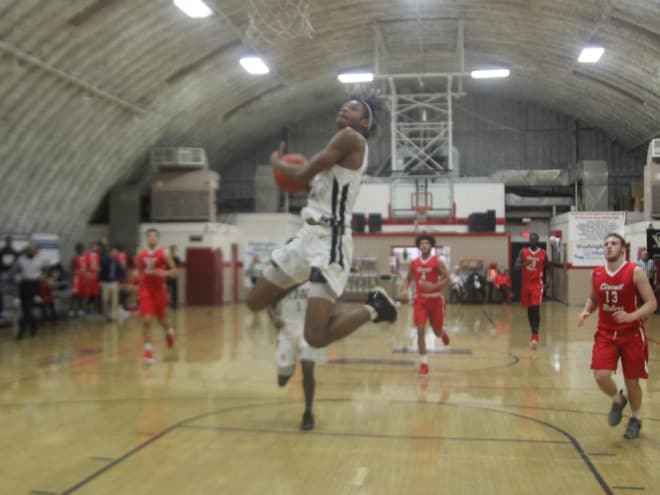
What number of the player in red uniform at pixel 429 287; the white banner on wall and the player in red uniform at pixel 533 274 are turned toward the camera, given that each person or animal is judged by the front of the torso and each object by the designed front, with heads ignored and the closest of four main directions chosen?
3

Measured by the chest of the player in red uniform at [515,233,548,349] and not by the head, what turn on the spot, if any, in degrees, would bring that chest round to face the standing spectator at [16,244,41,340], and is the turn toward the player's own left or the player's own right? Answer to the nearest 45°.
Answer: approximately 90° to the player's own right

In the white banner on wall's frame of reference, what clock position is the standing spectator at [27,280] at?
The standing spectator is roughly at 2 o'clock from the white banner on wall.

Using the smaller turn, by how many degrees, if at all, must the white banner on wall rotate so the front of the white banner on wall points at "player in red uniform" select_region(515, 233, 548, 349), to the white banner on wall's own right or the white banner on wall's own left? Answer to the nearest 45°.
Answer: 0° — it already faces them

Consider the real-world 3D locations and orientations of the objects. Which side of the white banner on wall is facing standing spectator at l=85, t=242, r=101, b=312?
right

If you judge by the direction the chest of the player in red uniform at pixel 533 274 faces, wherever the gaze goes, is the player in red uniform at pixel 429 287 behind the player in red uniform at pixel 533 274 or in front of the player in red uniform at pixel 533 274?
in front

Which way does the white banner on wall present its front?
toward the camera

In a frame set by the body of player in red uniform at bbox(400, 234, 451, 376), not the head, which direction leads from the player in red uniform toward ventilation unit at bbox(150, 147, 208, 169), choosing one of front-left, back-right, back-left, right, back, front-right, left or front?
back-right

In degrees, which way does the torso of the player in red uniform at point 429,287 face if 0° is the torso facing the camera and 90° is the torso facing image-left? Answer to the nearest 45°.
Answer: approximately 0°

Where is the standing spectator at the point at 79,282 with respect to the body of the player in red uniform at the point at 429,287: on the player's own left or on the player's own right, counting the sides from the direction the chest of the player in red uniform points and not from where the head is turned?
on the player's own right

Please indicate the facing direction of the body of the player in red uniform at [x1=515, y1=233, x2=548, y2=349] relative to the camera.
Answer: toward the camera

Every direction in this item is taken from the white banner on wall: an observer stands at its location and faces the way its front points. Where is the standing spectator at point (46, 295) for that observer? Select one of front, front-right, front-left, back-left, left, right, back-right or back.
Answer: right
